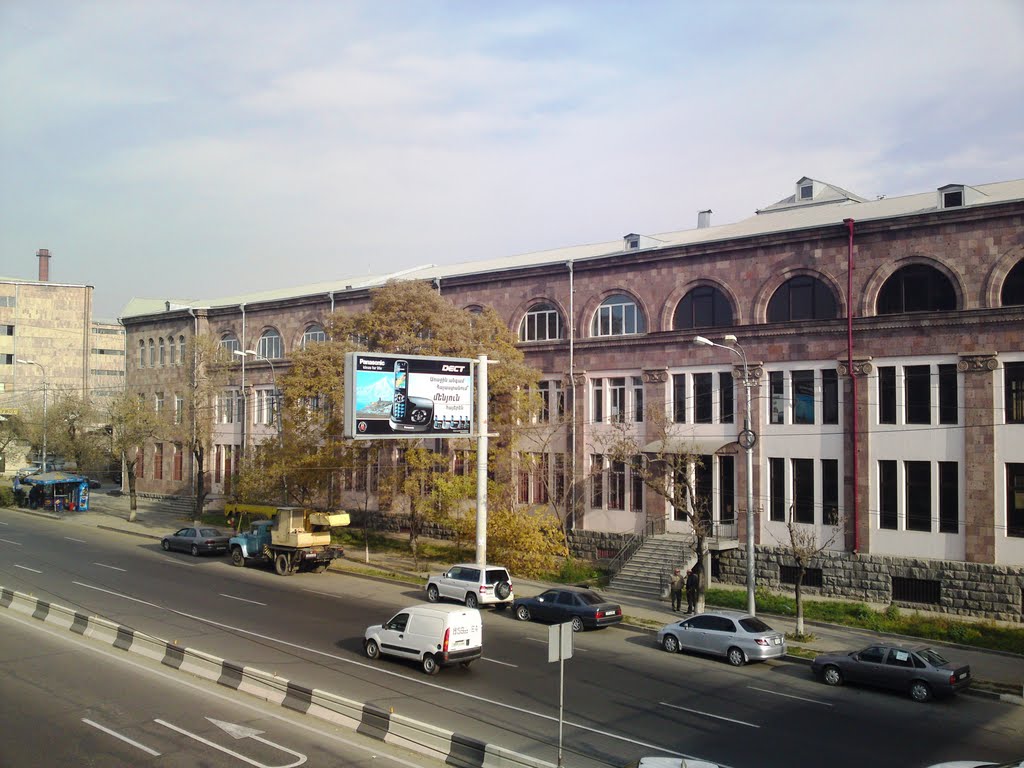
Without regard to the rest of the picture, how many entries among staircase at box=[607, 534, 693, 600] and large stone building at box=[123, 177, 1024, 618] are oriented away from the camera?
0

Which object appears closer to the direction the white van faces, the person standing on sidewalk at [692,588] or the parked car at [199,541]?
the parked car

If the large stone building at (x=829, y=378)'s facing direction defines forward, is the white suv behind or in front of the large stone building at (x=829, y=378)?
in front

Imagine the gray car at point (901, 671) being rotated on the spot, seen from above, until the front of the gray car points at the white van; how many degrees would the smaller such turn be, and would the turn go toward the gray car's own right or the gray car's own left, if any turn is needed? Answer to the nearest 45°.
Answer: approximately 45° to the gray car's own left

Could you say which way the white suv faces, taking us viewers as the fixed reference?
facing away from the viewer and to the left of the viewer

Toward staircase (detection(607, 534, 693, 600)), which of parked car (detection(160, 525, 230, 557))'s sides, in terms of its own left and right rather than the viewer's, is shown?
back

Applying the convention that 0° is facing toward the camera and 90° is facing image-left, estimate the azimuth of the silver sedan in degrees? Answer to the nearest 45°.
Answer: approximately 135°

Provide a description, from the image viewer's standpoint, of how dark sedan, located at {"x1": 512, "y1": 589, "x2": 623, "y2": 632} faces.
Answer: facing away from the viewer and to the left of the viewer

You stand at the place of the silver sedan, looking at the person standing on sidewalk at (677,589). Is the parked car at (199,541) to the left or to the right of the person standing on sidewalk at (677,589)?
left

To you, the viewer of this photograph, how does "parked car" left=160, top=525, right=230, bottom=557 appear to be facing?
facing away from the viewer and to the left of the viewer

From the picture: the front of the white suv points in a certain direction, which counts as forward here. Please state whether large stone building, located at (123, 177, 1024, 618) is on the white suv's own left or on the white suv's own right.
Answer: on the white suv's own right

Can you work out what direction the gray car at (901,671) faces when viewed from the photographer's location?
facing away from the viewer and to the left of the viewer

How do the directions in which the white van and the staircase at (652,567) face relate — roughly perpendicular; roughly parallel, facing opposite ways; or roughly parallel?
roughly perpendicular
